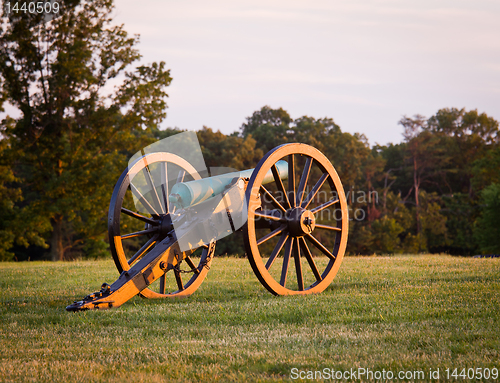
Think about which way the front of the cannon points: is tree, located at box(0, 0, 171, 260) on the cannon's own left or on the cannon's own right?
on the cannon's own left

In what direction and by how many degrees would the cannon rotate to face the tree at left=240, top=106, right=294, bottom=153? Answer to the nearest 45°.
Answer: approximately 45° to its left

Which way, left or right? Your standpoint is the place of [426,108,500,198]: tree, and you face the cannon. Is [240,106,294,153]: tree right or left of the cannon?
right

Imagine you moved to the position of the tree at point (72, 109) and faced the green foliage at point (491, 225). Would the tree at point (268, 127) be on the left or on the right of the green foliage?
left

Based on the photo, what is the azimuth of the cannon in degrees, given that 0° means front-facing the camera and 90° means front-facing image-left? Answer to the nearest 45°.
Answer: approximately 225°
